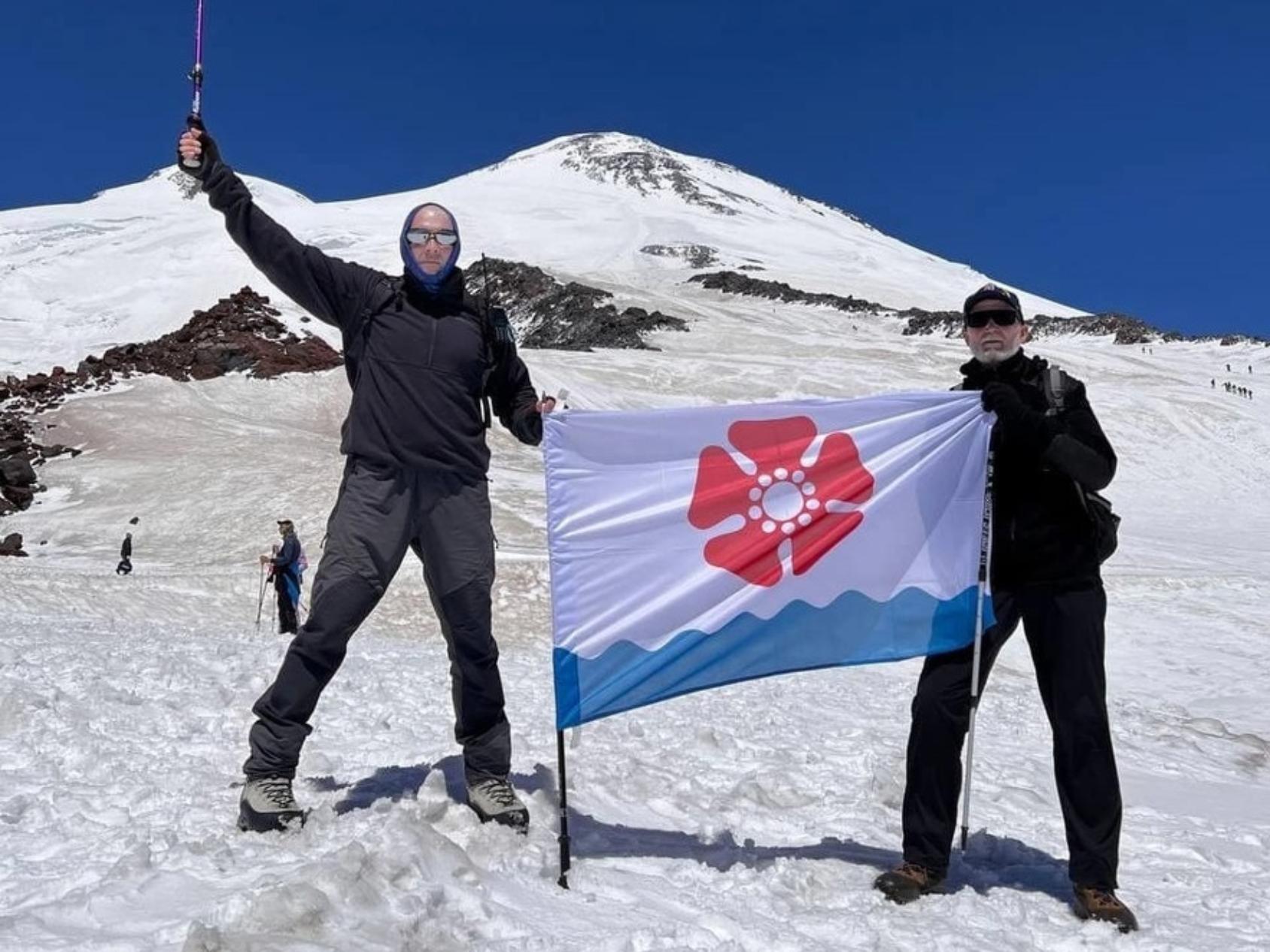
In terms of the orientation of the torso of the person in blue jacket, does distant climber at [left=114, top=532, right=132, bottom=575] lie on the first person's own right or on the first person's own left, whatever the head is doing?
on the first person's own right

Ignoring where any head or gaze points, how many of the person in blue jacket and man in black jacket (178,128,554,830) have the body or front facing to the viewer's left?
1

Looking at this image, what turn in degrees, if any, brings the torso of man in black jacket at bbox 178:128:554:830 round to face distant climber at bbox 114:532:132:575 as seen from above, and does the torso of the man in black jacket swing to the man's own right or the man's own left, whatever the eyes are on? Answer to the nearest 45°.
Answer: approximately 180°

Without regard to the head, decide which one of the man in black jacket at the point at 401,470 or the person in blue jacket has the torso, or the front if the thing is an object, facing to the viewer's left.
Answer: the person in blue jacket

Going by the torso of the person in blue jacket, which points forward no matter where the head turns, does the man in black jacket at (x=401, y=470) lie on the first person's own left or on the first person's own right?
on the first person's own left

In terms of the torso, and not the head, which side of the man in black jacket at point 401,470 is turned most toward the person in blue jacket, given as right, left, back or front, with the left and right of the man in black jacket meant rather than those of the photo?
back

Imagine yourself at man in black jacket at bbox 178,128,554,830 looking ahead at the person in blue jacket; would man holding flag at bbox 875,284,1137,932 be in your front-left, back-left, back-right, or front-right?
back-right

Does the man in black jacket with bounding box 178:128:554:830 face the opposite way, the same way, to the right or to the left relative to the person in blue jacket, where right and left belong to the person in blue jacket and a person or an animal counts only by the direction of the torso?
to the left

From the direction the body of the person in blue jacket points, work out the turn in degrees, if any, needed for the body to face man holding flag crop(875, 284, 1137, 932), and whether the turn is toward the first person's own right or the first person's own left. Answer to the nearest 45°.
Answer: approximately 90° to the first person's own left

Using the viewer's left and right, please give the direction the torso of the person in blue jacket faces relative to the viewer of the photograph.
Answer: facing to the left of the viewer

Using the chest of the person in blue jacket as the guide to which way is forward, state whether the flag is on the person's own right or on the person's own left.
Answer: on the person's own left

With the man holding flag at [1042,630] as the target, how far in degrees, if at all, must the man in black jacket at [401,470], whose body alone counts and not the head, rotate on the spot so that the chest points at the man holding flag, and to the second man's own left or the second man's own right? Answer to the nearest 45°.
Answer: approximately 90° to the second man's own left

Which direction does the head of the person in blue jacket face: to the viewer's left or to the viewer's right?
to the viewer's left

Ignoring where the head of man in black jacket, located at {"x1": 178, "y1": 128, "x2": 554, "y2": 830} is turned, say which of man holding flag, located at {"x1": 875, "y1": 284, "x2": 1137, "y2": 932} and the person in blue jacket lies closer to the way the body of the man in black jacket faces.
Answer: the man holding flag
